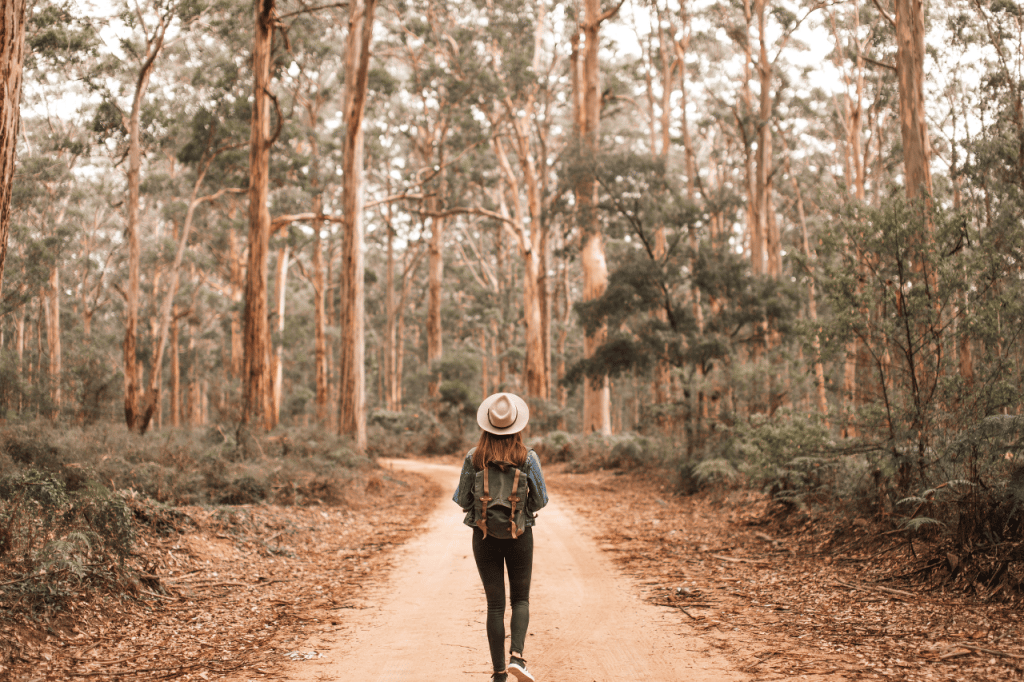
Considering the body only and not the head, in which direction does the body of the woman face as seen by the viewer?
away from the camera

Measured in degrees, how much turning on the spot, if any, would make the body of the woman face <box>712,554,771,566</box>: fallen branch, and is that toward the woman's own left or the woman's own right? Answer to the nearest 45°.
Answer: approximately 45° to the woman's own right

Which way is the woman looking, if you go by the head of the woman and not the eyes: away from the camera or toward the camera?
away from the camera

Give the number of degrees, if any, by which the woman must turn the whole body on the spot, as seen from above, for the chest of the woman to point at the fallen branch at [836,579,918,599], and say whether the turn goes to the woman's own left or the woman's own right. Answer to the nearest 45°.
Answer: approximately 45° to the woman's own right

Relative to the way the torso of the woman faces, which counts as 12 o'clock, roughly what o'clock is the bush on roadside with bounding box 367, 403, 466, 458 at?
The bush on roadside is roughly at 12 o'clock from the woman.

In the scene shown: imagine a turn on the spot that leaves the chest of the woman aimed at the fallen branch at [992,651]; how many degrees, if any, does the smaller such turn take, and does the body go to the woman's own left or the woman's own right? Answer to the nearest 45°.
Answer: approximately 90° to the woman's own right

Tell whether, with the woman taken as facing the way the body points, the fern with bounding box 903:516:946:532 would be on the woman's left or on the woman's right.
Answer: on the woman's right
